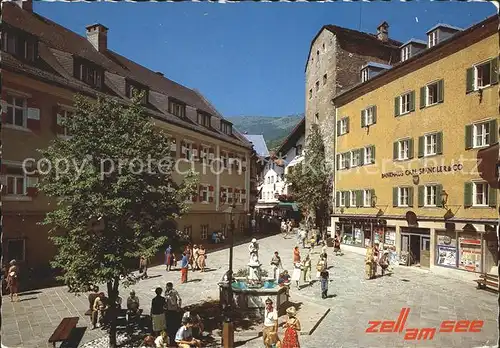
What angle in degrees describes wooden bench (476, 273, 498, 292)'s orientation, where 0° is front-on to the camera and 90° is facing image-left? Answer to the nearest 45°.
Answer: approximately 45°

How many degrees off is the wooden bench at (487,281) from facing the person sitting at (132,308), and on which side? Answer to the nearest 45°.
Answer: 0° — it already faces them

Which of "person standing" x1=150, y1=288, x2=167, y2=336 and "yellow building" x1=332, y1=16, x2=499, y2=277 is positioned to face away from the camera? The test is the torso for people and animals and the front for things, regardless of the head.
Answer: the person standing

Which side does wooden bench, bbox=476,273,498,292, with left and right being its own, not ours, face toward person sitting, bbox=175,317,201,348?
front

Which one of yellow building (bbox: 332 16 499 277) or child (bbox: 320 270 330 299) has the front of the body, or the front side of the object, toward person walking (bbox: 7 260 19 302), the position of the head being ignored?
the yellow building

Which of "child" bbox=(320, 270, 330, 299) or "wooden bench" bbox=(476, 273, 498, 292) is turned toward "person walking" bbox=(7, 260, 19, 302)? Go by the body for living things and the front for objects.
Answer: the wooden bench

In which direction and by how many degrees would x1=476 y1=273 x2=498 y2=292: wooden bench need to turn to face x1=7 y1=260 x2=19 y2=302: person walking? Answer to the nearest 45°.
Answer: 0° — it already faces them

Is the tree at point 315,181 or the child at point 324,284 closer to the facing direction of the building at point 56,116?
the child

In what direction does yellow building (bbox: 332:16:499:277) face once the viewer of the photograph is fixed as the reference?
facing the viewer and to the left of the viewer

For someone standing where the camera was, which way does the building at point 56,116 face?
facing the viewer and to the right of the viewer

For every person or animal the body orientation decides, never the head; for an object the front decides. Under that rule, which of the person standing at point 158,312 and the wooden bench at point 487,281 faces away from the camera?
the person standing

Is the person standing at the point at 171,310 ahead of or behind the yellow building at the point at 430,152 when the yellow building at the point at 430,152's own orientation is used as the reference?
ahead

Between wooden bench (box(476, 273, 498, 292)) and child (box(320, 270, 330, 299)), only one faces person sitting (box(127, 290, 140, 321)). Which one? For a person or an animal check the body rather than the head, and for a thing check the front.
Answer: the wooden bench
